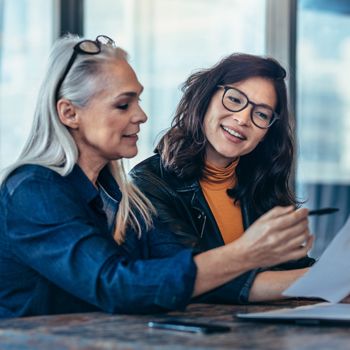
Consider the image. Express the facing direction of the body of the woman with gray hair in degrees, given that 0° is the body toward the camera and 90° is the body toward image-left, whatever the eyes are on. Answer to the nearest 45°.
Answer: approximately 270°

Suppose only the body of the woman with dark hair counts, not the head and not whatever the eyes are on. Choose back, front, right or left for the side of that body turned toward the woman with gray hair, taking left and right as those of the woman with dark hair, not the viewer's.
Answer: right

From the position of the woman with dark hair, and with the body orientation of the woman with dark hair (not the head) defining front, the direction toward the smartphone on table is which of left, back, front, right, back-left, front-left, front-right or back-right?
front-right
